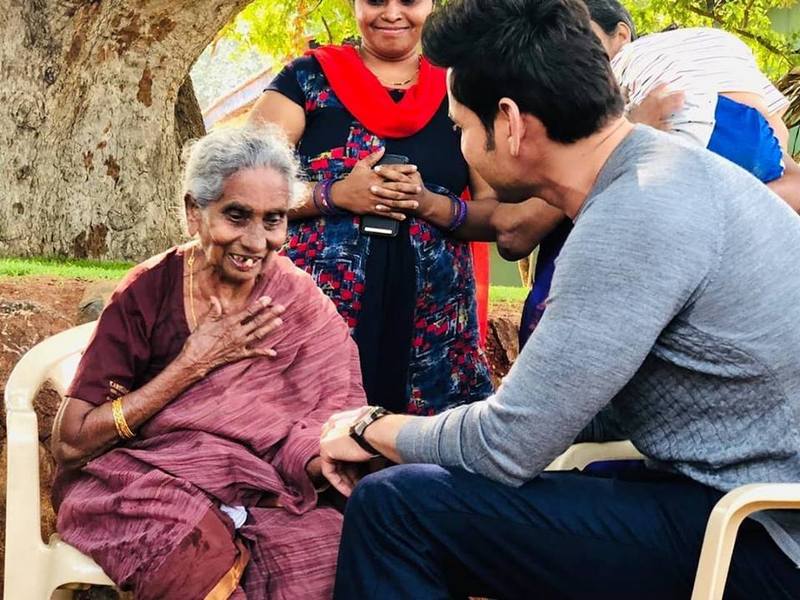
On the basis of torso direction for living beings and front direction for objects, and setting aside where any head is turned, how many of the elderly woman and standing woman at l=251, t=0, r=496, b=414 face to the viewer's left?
0

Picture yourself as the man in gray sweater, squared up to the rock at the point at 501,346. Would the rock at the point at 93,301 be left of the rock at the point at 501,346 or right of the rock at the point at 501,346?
left

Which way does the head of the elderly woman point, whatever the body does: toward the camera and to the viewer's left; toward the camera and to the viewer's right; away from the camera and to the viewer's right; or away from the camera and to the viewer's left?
toward the camera and to the viewer's right

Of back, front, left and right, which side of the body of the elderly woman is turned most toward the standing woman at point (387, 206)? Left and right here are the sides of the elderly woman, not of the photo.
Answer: left

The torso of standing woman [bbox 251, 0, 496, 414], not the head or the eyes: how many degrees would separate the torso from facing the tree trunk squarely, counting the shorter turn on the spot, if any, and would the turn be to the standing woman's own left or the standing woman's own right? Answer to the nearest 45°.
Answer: approximately 135° to the standing woman's own right

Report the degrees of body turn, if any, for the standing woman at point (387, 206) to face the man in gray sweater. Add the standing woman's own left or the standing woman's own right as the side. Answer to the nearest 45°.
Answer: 0° — they already face them

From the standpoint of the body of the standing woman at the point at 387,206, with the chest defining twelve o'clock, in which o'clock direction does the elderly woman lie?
The elderly woman is roughly at 1 o'clock from the standing woman.

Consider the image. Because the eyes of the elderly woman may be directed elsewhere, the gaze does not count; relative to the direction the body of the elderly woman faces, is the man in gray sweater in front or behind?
in front

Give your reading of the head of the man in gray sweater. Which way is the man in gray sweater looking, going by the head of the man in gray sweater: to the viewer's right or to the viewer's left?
to the viewer's left

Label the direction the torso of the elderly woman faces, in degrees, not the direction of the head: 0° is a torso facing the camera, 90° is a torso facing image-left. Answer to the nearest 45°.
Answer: approximately 315°

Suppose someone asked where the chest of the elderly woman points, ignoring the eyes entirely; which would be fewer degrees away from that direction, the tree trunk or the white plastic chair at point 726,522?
the white plastic chair
